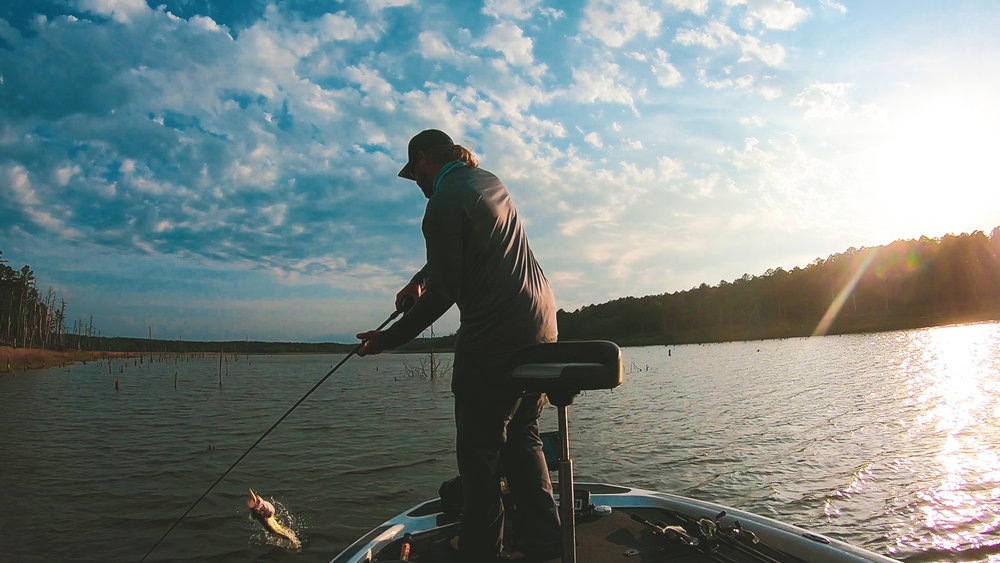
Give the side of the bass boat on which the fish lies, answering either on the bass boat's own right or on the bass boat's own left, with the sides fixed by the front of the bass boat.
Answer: on the bass boat's own left

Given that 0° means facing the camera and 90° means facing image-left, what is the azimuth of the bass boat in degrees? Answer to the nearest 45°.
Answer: approximately 180°

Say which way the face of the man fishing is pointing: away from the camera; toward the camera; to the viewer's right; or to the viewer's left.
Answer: to the viewer's left
